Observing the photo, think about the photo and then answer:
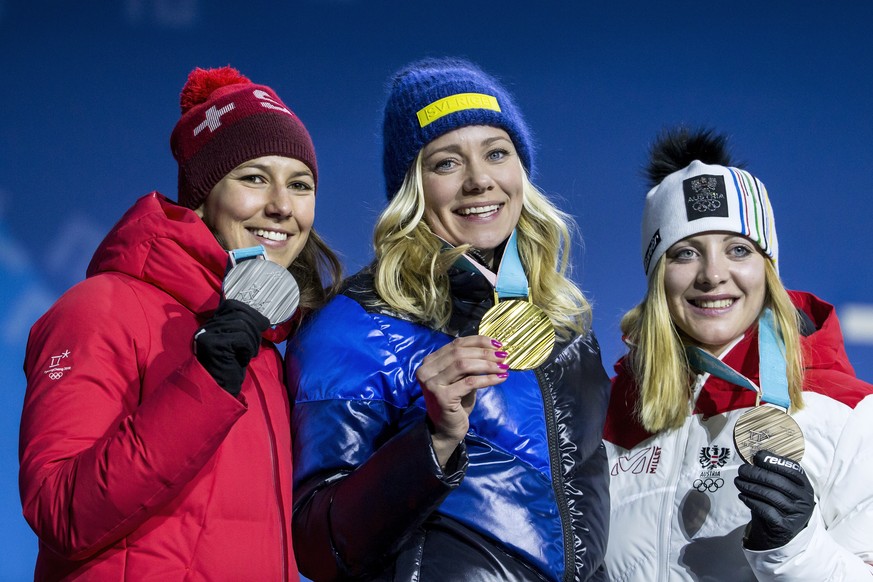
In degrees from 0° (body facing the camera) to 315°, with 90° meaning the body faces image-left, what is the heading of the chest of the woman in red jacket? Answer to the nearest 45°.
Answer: approximately 315°

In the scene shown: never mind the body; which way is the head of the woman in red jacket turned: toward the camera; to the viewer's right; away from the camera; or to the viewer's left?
toward the camera

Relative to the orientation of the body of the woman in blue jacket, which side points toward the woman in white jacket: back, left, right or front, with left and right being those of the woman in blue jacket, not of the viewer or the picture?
left

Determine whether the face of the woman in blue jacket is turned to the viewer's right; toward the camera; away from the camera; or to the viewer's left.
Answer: toward the camera

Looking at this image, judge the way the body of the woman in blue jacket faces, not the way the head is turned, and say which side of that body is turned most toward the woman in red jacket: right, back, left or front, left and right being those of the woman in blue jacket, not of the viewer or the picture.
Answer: right

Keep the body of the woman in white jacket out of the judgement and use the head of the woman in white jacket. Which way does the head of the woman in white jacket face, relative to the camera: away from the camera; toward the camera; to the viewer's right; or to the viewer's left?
toward the camera

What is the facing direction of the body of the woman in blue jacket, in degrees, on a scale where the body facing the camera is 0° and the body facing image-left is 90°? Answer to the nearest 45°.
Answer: approximately 315°

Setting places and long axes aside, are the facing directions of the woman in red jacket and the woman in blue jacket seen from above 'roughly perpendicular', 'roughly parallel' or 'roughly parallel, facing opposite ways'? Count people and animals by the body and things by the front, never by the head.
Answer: roughly parallel

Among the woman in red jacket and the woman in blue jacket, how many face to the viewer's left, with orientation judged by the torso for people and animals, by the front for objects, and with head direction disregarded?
0
